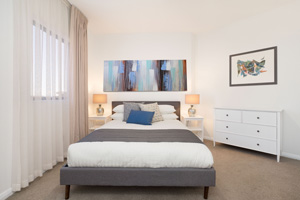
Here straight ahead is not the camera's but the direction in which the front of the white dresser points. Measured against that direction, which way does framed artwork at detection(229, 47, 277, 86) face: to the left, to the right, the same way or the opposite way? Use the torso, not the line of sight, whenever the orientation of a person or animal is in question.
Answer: the same way

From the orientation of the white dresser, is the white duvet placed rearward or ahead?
ahead

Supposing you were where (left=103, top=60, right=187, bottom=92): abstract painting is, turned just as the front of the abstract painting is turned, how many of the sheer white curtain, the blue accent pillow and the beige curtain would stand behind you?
0

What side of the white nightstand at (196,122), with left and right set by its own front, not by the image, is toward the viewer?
front

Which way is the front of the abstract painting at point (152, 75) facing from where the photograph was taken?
facing the viewer

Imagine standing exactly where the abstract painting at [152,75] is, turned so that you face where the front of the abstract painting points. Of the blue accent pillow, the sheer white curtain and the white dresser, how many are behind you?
0

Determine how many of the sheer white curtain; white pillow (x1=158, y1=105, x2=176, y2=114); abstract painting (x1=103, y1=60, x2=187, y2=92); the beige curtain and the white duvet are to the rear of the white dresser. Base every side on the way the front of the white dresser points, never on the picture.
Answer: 0

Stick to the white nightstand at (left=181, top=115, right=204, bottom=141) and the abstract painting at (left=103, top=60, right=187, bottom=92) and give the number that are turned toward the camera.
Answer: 2

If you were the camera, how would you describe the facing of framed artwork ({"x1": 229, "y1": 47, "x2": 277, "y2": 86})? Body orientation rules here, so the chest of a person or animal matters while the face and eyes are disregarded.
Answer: facing the viewer and to the left of the viewer

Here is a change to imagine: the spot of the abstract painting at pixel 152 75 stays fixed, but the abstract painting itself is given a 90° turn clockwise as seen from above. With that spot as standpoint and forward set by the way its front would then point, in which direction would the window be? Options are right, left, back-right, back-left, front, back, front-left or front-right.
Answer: front-left

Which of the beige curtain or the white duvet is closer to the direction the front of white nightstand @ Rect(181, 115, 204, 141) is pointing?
the white duvet
